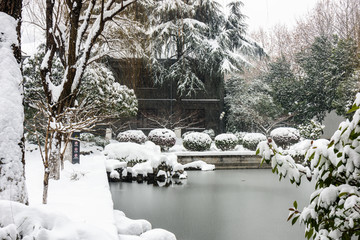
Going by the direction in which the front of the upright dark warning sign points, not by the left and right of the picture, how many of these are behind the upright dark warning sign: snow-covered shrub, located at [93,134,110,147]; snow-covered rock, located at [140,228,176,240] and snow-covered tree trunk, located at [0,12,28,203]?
1

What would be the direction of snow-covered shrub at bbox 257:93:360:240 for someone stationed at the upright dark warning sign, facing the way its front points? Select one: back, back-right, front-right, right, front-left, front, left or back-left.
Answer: front

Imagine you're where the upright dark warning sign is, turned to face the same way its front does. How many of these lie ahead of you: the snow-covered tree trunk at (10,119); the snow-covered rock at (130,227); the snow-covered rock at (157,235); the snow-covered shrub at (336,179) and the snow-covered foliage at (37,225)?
5

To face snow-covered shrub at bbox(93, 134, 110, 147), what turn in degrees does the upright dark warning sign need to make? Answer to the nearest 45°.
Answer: approximately 180°

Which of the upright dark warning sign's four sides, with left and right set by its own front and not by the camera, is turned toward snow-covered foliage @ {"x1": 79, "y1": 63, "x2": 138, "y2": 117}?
back

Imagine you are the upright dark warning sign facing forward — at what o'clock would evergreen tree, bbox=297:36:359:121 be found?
The evergreen tree is roughly at 8 o'clock from the upright dark warning sign.

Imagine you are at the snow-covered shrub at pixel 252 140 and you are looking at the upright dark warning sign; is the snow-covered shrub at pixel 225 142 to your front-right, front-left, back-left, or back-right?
front-right

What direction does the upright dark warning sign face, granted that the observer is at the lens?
facing the viewer

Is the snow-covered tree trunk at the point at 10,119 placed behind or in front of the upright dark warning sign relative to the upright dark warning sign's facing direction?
in front

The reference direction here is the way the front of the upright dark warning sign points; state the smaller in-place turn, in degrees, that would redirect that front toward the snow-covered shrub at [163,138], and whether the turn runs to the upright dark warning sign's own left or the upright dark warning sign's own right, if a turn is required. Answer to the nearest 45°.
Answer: approximately 135° to the upright dark warning sign's own left

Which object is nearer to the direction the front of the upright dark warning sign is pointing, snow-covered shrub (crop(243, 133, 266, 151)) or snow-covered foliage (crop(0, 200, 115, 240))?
the snow-covered foliage

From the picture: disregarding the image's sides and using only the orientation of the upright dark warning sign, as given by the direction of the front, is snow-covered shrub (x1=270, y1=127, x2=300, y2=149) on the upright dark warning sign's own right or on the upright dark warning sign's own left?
on the upright dark warning sign's own left

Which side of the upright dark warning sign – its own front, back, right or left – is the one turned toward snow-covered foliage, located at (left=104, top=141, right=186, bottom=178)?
left

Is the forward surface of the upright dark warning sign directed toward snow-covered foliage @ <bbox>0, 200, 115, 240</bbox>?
yes

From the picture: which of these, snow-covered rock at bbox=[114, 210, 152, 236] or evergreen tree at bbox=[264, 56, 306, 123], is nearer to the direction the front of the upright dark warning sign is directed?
the snow-covered rock

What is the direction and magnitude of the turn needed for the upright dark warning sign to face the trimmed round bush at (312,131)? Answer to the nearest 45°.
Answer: approximately 135° to its left

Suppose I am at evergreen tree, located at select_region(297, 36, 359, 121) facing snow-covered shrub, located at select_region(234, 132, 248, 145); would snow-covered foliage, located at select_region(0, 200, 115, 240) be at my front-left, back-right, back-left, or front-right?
front-left
